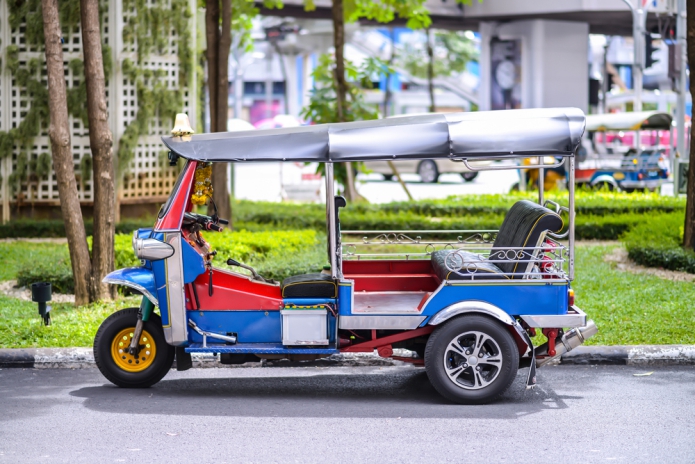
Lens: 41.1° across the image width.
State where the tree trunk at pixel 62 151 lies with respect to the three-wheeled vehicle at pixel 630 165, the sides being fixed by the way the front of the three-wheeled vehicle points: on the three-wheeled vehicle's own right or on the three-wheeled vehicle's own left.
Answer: on the three-wheeled vehicle's own left

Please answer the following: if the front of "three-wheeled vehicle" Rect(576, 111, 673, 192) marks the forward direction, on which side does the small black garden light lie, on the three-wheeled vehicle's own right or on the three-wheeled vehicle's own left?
on the three-wheeled vehicle's own left

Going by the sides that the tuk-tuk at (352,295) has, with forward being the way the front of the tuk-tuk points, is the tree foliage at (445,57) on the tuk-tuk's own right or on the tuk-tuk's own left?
on the tuk-tuk's own right

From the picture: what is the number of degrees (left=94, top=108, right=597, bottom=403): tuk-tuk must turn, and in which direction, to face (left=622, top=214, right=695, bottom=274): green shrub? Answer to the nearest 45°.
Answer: approximately 135° to its right

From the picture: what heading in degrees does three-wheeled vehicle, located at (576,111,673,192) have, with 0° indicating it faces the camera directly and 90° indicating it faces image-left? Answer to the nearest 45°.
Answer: approximately 135°

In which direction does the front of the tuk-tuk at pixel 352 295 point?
to the viewer's left

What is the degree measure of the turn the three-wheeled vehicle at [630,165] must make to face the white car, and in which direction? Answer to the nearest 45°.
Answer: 0° — it already faces it
